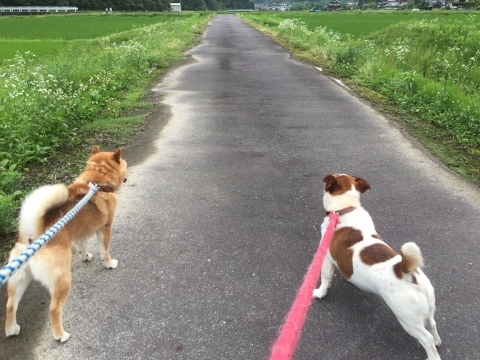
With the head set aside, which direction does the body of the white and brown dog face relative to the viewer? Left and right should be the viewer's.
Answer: facing away from the viewer and to the left of the viewer

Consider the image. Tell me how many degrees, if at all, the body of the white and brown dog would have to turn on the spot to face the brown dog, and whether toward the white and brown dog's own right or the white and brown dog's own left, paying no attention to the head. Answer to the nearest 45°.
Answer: approximately 45° to the white and brown dog's own left

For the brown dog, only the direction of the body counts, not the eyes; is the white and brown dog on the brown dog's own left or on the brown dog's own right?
on the brown dog's own right

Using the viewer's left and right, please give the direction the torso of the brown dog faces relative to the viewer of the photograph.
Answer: facing away from the viewer and to the right of the viewer
